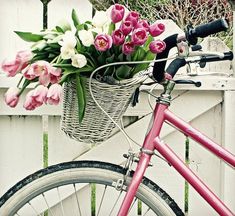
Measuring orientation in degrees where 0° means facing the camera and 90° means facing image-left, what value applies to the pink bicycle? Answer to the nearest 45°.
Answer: approximately 90°
